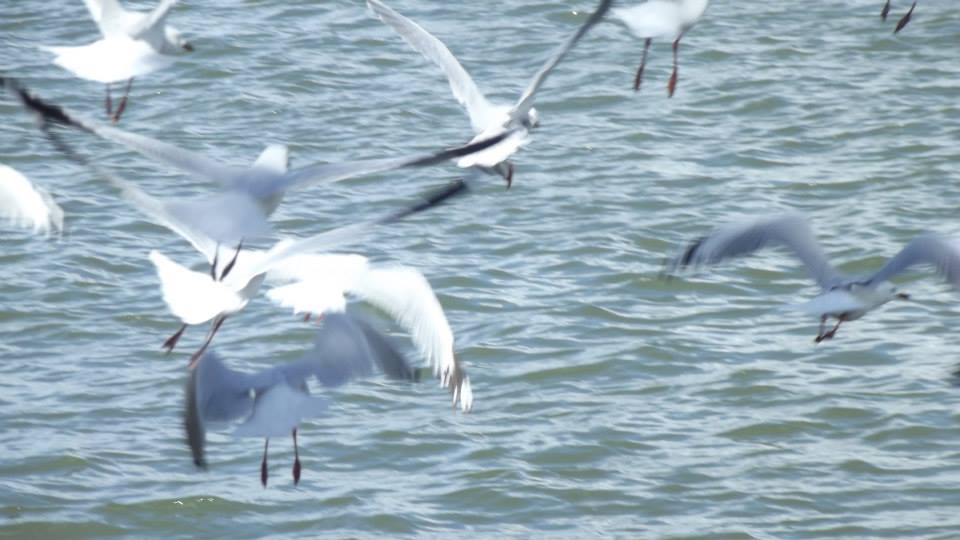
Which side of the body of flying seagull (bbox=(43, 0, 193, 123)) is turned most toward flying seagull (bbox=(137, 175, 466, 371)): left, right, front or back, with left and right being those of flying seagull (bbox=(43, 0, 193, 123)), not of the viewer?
right

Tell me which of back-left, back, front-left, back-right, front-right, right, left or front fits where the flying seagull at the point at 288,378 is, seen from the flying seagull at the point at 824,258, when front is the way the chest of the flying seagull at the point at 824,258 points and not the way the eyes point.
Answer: back

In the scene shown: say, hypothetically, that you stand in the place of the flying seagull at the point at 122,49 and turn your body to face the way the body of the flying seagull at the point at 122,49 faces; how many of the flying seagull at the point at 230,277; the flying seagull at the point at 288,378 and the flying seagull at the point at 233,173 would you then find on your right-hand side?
3

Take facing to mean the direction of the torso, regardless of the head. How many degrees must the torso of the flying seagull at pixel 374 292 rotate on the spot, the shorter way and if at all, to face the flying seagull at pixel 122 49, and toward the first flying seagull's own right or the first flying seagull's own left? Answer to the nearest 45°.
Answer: approximately 90° to the first flying seagull's own left

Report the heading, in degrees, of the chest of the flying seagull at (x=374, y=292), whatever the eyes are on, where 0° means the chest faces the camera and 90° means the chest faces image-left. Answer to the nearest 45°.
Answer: approximately 225°

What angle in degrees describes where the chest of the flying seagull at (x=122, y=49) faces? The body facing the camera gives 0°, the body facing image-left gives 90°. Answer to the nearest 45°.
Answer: approximately 270°

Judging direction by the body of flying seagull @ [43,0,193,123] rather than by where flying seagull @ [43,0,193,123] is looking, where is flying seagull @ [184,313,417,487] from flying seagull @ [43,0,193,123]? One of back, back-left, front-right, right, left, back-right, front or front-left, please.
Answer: right

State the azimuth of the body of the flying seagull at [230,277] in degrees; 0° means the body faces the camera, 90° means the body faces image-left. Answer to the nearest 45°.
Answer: approximately 225°

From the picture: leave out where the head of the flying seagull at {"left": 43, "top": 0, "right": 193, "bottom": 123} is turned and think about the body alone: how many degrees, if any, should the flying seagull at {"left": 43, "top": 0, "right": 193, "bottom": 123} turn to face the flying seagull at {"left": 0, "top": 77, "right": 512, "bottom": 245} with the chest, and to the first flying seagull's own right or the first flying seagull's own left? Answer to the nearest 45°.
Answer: approximately 90° to the first flying seagull's own right
